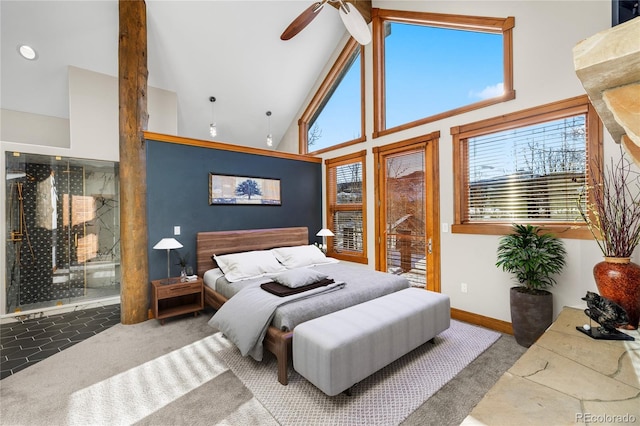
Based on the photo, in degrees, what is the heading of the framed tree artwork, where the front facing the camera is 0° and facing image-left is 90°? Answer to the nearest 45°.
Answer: approximately 315°

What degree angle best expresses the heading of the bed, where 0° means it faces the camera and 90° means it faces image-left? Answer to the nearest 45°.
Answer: approximately 315°

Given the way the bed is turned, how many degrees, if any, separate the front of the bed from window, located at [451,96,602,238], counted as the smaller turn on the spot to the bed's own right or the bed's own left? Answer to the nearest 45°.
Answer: approximately 45° to the bed's own left

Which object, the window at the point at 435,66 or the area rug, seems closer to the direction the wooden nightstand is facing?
the area rug

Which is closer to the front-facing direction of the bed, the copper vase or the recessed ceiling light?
the copper vase
